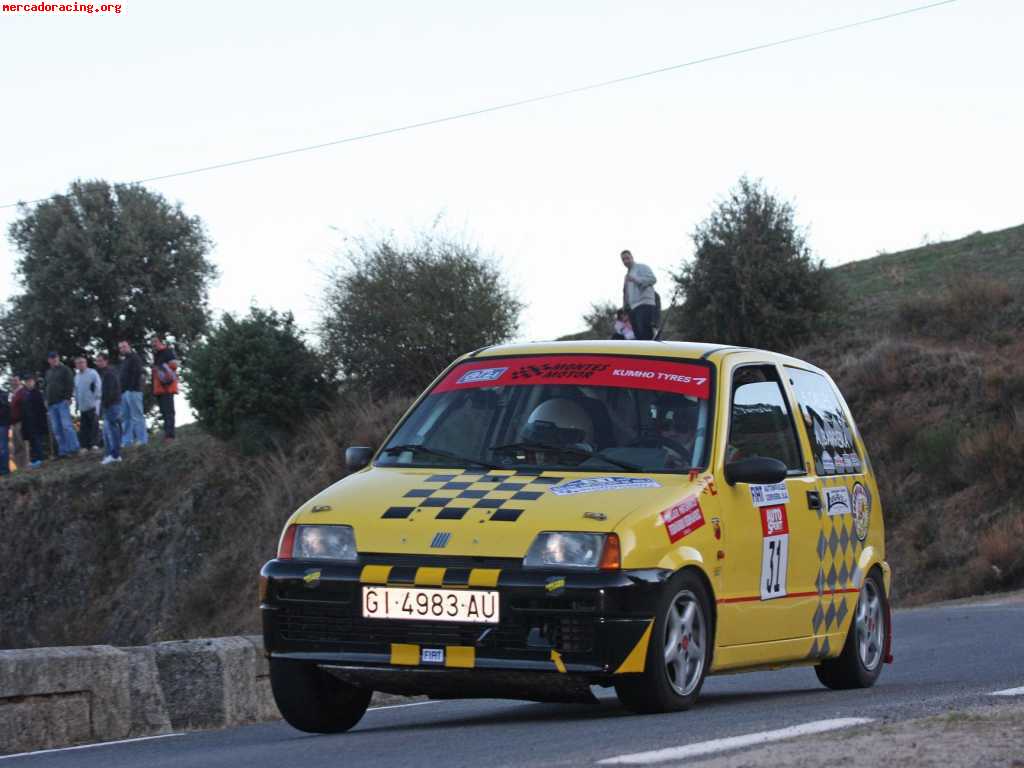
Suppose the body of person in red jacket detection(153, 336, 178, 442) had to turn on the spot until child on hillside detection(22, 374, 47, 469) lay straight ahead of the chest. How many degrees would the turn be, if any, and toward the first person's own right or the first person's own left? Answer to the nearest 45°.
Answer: approximately 90° to the first person's own right

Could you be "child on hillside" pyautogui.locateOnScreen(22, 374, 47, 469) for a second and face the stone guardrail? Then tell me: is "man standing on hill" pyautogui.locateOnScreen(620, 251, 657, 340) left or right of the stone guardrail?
left

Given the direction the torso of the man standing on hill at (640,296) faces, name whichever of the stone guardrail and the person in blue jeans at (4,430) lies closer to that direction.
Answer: the stone guardrail

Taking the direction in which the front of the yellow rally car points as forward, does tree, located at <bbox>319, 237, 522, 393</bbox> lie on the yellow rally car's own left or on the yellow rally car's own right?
on the yellow rally car's own right

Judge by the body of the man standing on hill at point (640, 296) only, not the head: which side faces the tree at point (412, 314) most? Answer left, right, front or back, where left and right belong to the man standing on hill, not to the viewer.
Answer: right

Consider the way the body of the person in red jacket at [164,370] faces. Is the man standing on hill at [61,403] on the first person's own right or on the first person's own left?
on the first person's own right

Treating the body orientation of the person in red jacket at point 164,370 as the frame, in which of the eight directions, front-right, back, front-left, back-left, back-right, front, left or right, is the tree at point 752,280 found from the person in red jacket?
back-left
